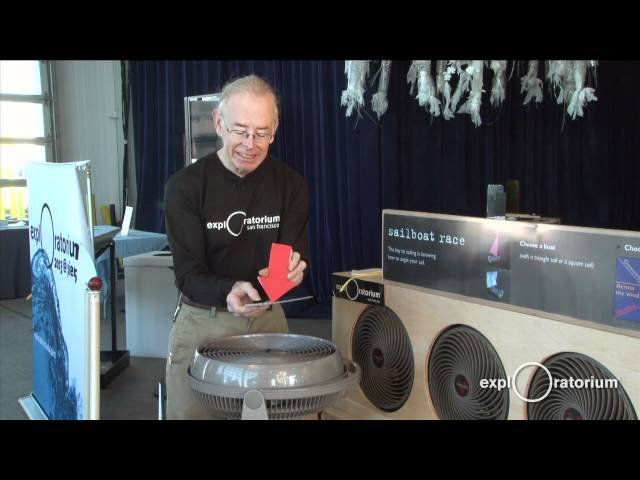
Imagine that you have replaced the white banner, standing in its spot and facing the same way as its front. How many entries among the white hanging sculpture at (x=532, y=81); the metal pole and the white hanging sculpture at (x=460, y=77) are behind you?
2

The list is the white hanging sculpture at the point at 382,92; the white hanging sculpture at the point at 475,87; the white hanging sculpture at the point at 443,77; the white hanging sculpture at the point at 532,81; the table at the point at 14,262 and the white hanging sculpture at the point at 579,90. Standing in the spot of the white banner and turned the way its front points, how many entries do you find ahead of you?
0

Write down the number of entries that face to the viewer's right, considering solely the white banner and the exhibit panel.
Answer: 0

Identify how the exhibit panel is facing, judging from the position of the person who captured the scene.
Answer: facing the viewer and to the left of the viewer

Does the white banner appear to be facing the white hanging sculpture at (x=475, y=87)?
no

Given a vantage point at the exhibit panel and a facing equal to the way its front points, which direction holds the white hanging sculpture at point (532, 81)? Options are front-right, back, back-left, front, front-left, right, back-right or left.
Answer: back-right

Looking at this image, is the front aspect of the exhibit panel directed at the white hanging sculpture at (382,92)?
no

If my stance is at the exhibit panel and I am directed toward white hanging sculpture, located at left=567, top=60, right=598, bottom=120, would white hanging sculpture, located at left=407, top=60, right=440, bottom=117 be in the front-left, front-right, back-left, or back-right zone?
front-left

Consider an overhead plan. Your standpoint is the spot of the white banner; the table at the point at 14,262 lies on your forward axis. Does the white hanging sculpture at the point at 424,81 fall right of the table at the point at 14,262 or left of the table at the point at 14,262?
right

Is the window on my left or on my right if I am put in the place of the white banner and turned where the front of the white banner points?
on my right

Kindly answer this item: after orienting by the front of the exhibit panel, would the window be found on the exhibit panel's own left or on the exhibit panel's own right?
on the exhibit panel's own right

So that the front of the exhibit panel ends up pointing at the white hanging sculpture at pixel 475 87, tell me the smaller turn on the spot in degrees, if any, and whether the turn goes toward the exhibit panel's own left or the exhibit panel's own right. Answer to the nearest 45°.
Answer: approximately 135° to the exhibit panel's own right

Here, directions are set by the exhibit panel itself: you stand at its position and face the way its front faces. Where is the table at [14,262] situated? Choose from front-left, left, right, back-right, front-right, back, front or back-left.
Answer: right

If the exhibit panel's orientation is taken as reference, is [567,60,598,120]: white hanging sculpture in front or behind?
behind
